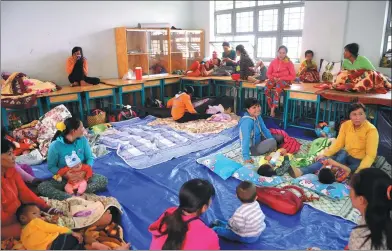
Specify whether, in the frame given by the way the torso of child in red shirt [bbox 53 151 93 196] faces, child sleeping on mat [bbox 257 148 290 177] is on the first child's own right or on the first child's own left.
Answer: on the first child's own left

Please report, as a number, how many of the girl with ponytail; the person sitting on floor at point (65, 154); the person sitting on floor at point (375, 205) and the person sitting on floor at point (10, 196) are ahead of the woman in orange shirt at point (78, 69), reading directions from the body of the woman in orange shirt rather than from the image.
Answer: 4

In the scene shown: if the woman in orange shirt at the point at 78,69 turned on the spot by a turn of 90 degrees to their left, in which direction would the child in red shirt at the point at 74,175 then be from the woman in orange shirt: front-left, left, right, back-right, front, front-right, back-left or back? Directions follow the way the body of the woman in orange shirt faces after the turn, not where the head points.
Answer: right

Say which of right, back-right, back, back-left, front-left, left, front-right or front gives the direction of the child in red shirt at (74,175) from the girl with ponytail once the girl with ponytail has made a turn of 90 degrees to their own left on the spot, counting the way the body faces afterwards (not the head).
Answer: front

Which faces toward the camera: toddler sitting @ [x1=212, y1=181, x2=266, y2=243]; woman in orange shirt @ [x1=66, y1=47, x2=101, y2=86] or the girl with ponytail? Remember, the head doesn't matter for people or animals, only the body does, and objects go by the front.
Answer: the woman in orange shirt

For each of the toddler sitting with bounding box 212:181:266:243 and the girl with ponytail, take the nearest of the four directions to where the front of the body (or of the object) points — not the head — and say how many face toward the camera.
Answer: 0

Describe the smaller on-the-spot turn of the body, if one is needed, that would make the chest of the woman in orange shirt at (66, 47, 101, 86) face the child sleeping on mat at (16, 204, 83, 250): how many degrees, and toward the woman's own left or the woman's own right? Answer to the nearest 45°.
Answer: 0° — they already face them

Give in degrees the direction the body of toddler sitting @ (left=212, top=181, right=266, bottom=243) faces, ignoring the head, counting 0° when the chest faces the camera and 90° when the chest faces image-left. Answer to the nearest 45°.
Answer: approximately 135°

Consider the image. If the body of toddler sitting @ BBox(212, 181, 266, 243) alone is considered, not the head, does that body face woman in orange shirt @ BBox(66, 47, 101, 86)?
yes

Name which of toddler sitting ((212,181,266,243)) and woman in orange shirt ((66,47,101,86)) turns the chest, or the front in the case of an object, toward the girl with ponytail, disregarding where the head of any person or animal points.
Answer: the woman in orange shirt

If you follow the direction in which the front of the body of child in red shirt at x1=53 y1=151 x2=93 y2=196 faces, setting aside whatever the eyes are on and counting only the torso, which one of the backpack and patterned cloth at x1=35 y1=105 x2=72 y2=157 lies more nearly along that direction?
the backpack

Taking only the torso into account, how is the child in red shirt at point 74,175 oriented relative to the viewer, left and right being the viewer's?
facing the viewer

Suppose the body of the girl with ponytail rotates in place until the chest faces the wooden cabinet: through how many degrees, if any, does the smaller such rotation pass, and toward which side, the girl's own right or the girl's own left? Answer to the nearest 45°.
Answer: approximately 45° to the girl's own left

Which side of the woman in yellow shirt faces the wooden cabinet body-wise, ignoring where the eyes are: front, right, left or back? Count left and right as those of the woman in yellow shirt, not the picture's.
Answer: right

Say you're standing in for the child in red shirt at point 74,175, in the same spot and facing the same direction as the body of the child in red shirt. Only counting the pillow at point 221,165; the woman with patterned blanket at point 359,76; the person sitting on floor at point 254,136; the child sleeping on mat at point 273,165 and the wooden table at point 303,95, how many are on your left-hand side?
5

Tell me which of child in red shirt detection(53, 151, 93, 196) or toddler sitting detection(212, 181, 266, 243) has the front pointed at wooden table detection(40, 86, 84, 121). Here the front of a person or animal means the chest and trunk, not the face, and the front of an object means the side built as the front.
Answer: the toddler sitting

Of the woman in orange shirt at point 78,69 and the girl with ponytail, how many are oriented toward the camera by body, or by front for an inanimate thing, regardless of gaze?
1

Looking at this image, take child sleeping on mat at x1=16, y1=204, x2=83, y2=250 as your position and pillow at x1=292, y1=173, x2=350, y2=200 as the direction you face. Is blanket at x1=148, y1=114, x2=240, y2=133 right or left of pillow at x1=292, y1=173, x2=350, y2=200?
left

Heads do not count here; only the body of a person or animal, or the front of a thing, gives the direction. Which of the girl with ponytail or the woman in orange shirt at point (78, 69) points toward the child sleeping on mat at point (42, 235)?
the woman in orange shirt

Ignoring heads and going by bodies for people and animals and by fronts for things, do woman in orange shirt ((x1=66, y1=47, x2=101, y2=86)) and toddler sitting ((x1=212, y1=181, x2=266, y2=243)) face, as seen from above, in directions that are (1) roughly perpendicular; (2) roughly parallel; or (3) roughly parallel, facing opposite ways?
roughly parallel, facing opposite ways
